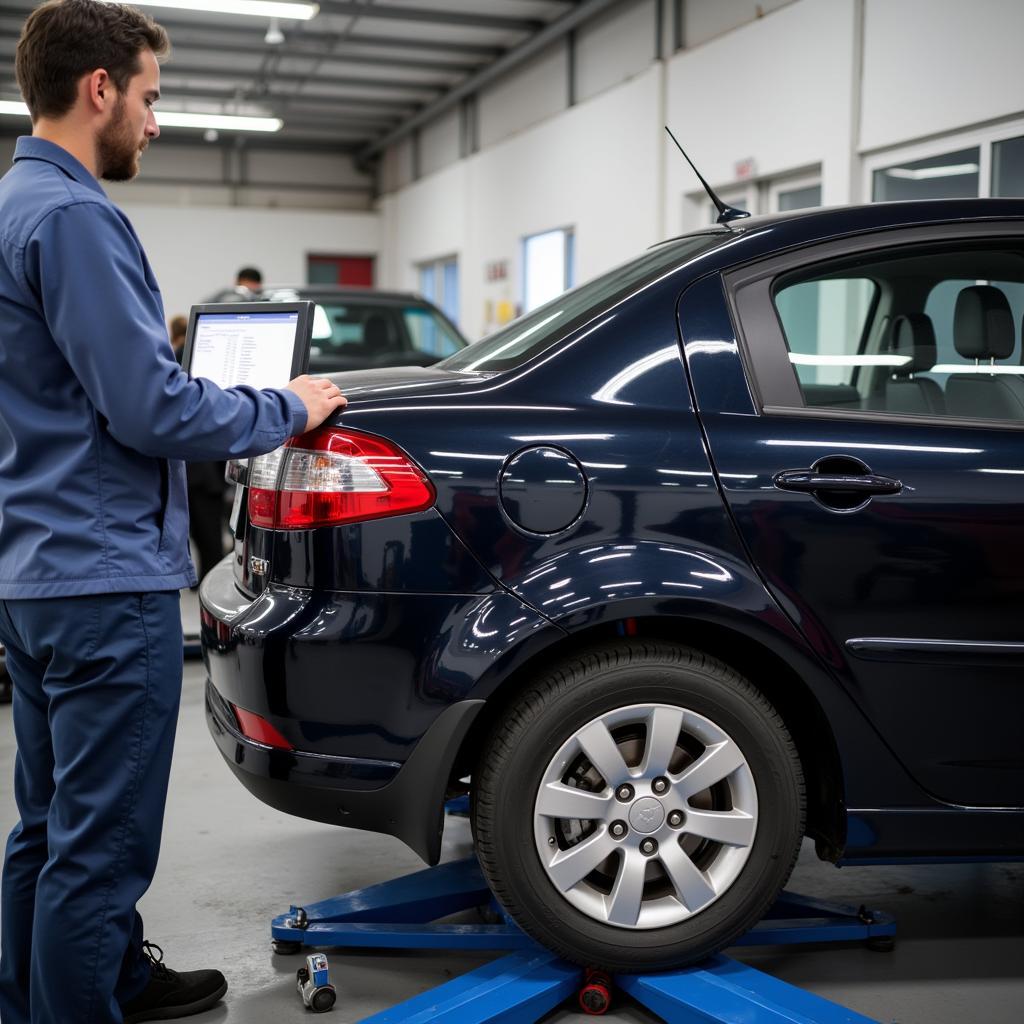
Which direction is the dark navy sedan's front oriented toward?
to the viewer's right

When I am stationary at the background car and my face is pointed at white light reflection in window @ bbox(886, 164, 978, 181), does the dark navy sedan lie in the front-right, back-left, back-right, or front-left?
front-right

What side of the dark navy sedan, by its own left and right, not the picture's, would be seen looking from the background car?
left

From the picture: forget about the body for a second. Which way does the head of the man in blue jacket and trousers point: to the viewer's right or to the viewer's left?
to the viewer's right

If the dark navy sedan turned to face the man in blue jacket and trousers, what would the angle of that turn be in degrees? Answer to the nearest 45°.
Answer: approximately 135° to its right

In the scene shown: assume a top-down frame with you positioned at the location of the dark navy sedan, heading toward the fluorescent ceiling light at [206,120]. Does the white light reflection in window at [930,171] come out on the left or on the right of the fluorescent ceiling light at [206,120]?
right

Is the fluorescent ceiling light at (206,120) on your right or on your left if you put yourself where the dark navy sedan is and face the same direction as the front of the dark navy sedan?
on your left

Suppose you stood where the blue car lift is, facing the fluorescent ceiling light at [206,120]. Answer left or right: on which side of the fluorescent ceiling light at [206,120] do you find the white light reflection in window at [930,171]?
right

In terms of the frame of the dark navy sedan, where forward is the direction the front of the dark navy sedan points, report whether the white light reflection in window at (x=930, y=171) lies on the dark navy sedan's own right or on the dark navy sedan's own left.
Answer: on the dark navy sedan's own left
